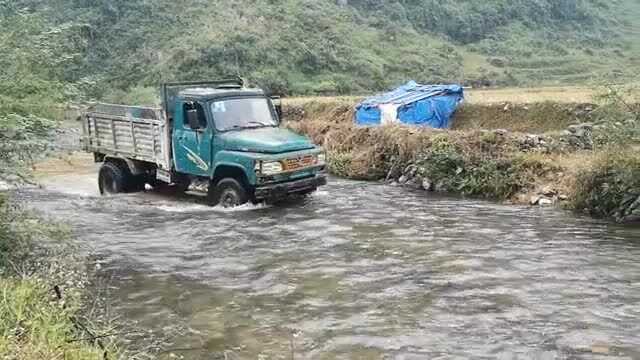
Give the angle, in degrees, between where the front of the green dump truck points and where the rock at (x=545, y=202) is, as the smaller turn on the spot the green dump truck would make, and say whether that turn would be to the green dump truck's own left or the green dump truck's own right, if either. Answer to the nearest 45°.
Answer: approximately 45° to the green dump truck's own left

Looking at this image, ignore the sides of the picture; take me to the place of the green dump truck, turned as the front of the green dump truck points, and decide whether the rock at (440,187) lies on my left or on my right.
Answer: on my left

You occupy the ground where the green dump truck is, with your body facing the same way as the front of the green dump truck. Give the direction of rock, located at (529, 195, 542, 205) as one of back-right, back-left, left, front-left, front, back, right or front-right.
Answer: front-left

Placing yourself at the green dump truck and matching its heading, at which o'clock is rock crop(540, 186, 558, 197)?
The rock is roughly at 11 o'clock from the green dump truck.

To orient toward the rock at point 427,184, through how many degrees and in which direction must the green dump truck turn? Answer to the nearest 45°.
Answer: approximately 45° to its left

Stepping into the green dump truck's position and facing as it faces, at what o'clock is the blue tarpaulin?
The blue tarpaulin is roughly at 9 o'clock from the green dump truck.

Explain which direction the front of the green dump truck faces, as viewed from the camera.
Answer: facing the viewer and to the right of the viewer

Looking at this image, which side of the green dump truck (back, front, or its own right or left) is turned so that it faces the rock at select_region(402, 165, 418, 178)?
left

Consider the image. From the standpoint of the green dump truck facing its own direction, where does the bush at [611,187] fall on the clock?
The bush is roughly at 11 o'clock from the green dump truck.
